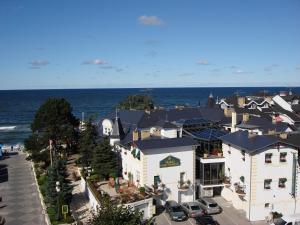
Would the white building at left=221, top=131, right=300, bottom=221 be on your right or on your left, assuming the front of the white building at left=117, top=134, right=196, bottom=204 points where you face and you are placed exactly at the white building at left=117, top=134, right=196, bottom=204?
on your left

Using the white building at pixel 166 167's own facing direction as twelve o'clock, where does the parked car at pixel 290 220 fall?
The parked car is roughly at 10 o'clock from the white building.

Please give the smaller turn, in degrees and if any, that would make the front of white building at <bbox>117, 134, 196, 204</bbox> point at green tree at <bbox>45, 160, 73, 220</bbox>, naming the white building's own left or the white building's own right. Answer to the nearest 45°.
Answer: approximately 90° to the white building's own right

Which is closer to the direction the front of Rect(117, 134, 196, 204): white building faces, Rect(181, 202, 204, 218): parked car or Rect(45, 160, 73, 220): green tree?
the parked car

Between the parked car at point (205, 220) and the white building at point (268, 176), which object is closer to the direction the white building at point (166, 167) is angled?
the parked car

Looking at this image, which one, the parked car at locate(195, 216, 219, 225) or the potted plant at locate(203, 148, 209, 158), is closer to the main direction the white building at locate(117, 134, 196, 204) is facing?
the parked car

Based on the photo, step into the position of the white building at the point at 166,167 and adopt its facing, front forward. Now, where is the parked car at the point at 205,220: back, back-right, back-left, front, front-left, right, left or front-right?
front-left

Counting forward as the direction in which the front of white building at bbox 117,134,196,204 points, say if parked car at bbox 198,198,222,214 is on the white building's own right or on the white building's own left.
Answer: on the white building's own left

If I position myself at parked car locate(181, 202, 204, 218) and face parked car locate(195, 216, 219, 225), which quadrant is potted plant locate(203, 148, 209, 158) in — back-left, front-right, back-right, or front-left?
back-left

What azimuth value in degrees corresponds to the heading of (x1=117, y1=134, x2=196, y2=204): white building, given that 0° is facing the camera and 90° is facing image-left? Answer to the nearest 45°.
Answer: approximately 0°

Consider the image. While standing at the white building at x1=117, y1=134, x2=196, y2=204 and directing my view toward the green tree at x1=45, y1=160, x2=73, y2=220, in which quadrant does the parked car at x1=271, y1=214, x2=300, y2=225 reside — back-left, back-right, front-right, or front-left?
back-left

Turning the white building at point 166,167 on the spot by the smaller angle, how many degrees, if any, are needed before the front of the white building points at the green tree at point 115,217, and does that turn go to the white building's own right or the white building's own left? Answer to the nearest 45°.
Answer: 0° — it already faces it
